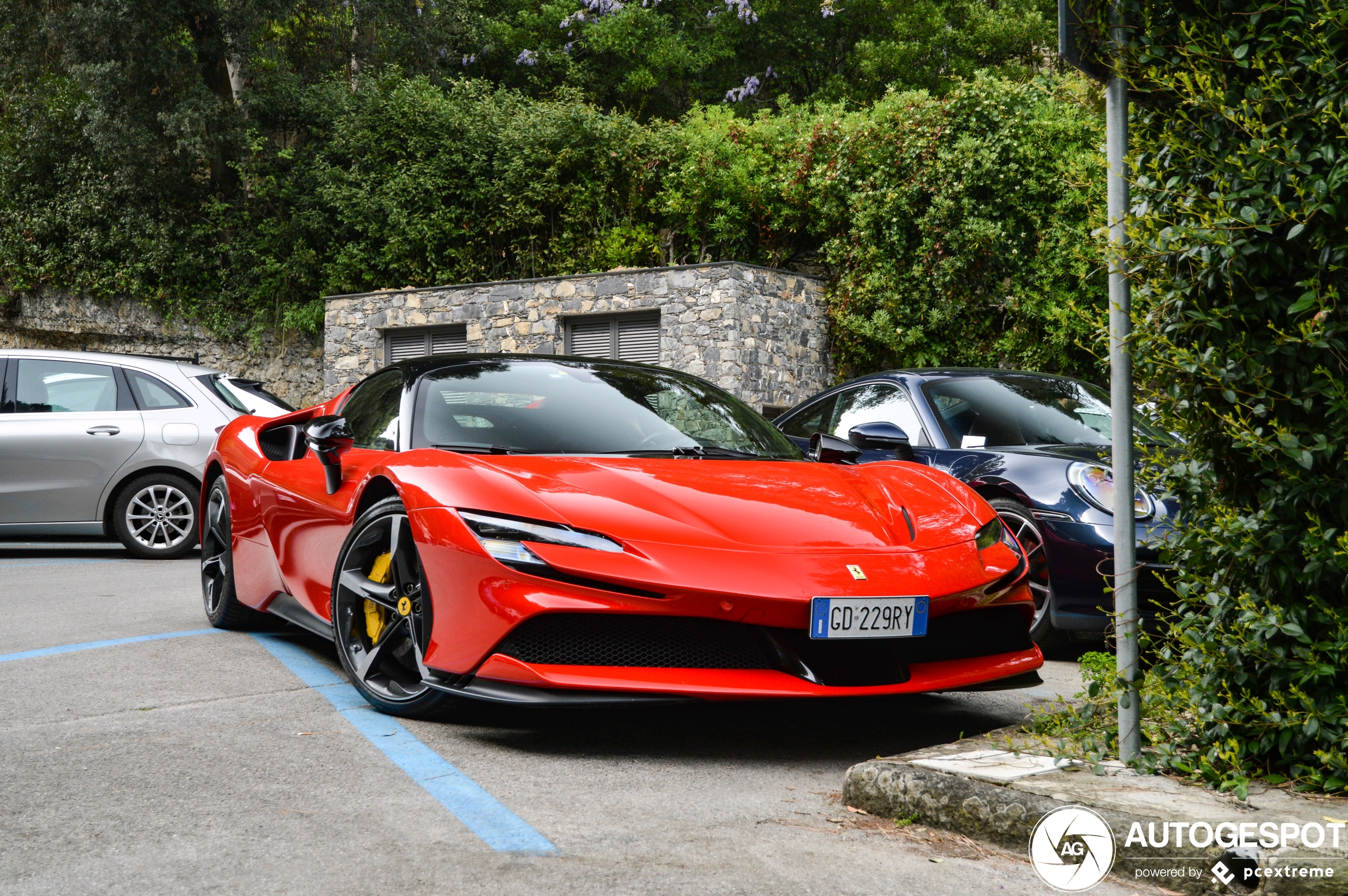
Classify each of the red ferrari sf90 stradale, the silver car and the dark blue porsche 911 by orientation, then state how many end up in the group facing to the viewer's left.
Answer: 1

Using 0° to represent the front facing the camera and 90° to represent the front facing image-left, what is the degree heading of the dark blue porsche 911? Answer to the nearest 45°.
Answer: approximately 315°

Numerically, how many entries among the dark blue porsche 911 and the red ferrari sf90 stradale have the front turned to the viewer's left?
0

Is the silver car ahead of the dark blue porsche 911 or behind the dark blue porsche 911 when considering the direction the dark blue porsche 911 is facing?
behind

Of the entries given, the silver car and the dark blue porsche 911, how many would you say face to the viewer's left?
1

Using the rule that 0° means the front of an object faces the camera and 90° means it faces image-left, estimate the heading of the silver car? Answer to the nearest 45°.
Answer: approximately 90°

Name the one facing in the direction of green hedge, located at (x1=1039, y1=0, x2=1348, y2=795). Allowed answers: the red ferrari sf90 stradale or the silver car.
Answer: the red ferrari sf90 stradale

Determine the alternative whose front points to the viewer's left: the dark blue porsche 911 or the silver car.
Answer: the silver car

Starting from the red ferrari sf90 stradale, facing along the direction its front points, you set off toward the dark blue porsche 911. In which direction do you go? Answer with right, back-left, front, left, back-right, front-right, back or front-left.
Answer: left

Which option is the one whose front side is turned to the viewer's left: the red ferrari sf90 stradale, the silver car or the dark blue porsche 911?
the silver car

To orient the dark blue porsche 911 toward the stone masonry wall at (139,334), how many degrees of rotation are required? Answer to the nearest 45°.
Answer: approximately 180°

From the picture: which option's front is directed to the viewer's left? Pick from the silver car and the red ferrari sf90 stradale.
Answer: the silver car

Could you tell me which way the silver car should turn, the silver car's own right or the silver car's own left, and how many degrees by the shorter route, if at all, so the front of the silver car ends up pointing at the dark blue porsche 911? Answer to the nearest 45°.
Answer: approximately 135° to the silver car's own left

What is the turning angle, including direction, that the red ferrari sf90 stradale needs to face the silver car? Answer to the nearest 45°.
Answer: approximately 180°

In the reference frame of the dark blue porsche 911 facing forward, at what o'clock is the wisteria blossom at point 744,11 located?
The wisteria blossom is roughly at 7 o'clock from the dark blue porsche 911.
